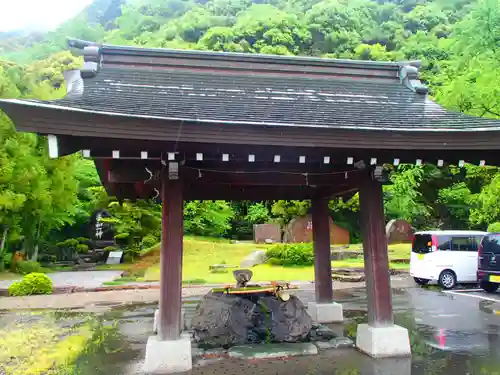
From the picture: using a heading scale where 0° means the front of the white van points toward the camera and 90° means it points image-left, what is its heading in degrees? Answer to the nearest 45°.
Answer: approximately 225°

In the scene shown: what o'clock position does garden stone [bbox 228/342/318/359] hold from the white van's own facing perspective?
The garden stone is roughly at 5 o'clock from the white van.

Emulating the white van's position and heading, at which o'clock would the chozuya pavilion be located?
The chozuya pavilion is roughly at 5 o'clock from the white van.

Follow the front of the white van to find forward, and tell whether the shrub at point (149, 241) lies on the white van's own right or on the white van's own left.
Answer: on the white van's own left

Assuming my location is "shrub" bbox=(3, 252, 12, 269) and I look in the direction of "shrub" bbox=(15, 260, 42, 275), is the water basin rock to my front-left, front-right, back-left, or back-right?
front-right

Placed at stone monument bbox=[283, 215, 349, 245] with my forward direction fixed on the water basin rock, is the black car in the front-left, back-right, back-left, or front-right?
front-left

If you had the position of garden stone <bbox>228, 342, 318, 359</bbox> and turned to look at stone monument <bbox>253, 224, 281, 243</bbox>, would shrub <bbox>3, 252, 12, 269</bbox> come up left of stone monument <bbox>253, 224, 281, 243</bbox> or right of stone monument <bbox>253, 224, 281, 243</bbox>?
left

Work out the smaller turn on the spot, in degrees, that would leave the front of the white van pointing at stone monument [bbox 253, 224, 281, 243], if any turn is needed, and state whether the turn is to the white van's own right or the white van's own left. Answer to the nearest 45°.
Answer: approximately 90° to the white van's own left

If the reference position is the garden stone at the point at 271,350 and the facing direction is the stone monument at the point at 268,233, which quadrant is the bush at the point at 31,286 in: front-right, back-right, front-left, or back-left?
front-left

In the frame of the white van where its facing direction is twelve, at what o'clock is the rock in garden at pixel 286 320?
The rock in garden is roughly at 5 o'clock from the white van.

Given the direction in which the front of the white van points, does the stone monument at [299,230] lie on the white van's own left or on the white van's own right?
on the white van's own left
